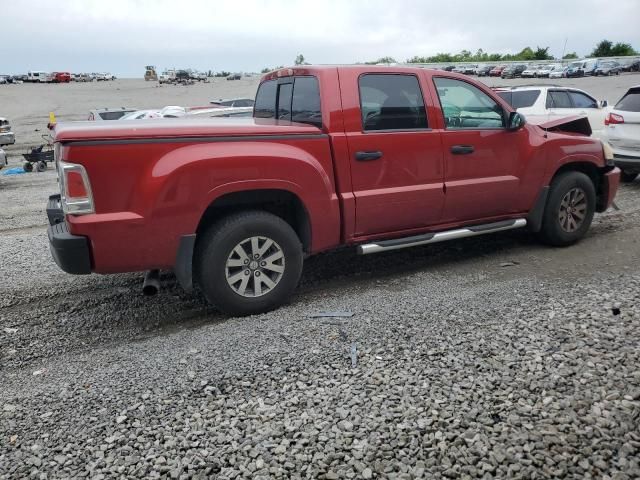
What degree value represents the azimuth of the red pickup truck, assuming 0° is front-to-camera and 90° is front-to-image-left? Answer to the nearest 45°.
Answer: approximately 225°

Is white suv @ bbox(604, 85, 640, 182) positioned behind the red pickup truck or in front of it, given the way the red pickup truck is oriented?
in front

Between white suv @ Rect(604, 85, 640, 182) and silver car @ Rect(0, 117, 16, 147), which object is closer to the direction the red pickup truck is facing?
the white suv

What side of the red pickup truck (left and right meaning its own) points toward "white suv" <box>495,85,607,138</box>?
front

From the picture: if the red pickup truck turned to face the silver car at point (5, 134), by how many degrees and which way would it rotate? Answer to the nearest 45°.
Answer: approximately 90° to its left

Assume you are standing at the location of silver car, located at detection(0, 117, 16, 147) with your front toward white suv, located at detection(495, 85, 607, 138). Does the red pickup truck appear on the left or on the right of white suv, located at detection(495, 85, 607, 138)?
right

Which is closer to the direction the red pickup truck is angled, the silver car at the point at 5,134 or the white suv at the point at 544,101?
the white suv
